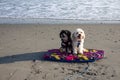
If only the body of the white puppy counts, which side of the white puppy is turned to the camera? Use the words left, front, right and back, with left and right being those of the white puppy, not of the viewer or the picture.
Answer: front
